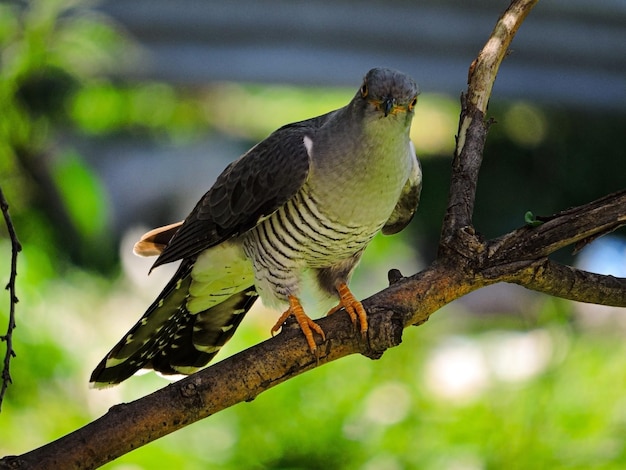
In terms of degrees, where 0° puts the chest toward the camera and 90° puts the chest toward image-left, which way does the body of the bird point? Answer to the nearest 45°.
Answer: approximately 315°
